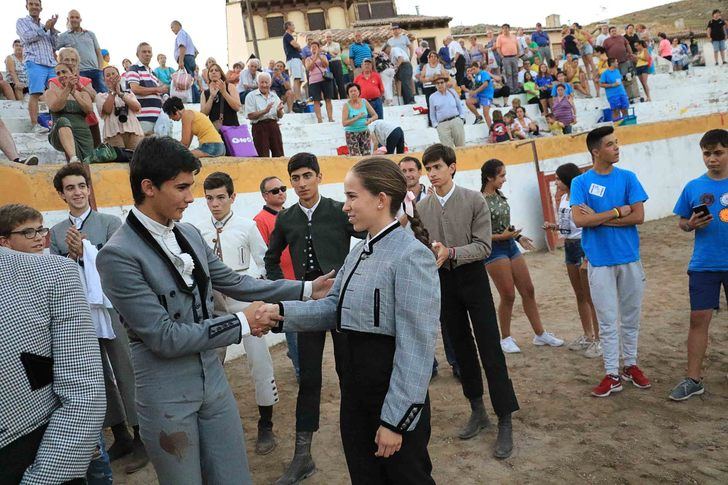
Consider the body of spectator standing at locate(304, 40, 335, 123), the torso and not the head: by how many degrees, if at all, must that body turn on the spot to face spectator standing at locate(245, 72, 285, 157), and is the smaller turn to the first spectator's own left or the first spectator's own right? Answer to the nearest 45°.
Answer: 0° — they already face them

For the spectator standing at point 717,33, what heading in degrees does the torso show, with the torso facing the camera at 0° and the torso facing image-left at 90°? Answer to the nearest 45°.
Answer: approximately 0°

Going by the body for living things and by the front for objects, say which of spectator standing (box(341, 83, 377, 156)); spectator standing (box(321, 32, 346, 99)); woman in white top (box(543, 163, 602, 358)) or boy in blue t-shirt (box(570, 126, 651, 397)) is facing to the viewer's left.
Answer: the woman in white top

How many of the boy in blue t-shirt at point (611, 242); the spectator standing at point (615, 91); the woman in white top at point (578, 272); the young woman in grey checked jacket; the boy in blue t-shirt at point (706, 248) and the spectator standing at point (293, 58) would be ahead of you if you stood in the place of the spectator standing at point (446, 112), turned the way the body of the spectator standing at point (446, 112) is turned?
4

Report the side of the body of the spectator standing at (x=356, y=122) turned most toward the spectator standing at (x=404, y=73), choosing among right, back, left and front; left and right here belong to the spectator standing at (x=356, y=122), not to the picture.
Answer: back

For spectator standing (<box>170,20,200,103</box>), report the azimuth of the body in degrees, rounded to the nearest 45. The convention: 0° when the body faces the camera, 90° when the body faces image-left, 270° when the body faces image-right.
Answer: approximately 45°

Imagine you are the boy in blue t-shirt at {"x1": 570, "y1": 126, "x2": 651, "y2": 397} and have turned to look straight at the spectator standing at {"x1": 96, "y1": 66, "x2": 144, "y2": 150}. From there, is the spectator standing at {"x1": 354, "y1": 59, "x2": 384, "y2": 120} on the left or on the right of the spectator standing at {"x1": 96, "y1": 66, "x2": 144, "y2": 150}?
right

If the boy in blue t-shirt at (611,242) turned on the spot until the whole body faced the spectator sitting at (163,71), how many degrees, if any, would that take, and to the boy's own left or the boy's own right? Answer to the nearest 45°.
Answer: approximately 135° to the boy's own right

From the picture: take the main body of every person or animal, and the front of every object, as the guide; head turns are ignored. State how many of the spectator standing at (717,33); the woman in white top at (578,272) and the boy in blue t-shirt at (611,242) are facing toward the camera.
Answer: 2
